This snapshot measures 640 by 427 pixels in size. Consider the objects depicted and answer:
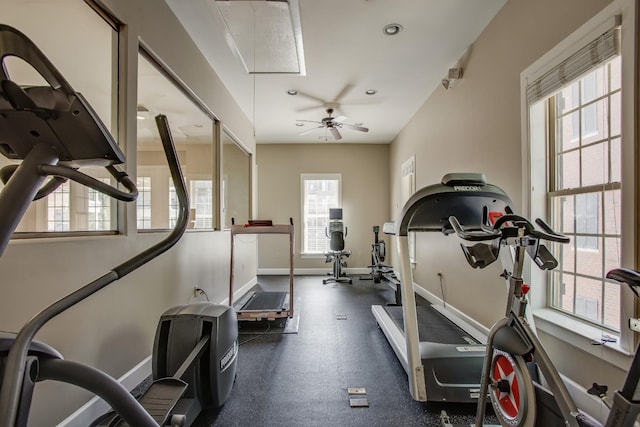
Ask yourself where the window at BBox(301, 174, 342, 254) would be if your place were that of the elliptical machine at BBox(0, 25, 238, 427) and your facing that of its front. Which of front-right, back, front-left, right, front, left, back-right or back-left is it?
back

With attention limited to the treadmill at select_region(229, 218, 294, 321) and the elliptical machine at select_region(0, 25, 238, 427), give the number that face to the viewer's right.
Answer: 0

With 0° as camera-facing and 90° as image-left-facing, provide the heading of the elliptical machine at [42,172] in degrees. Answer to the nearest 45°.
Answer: approximately 45°

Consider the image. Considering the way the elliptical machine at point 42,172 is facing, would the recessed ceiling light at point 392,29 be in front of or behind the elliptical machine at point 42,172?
behind
